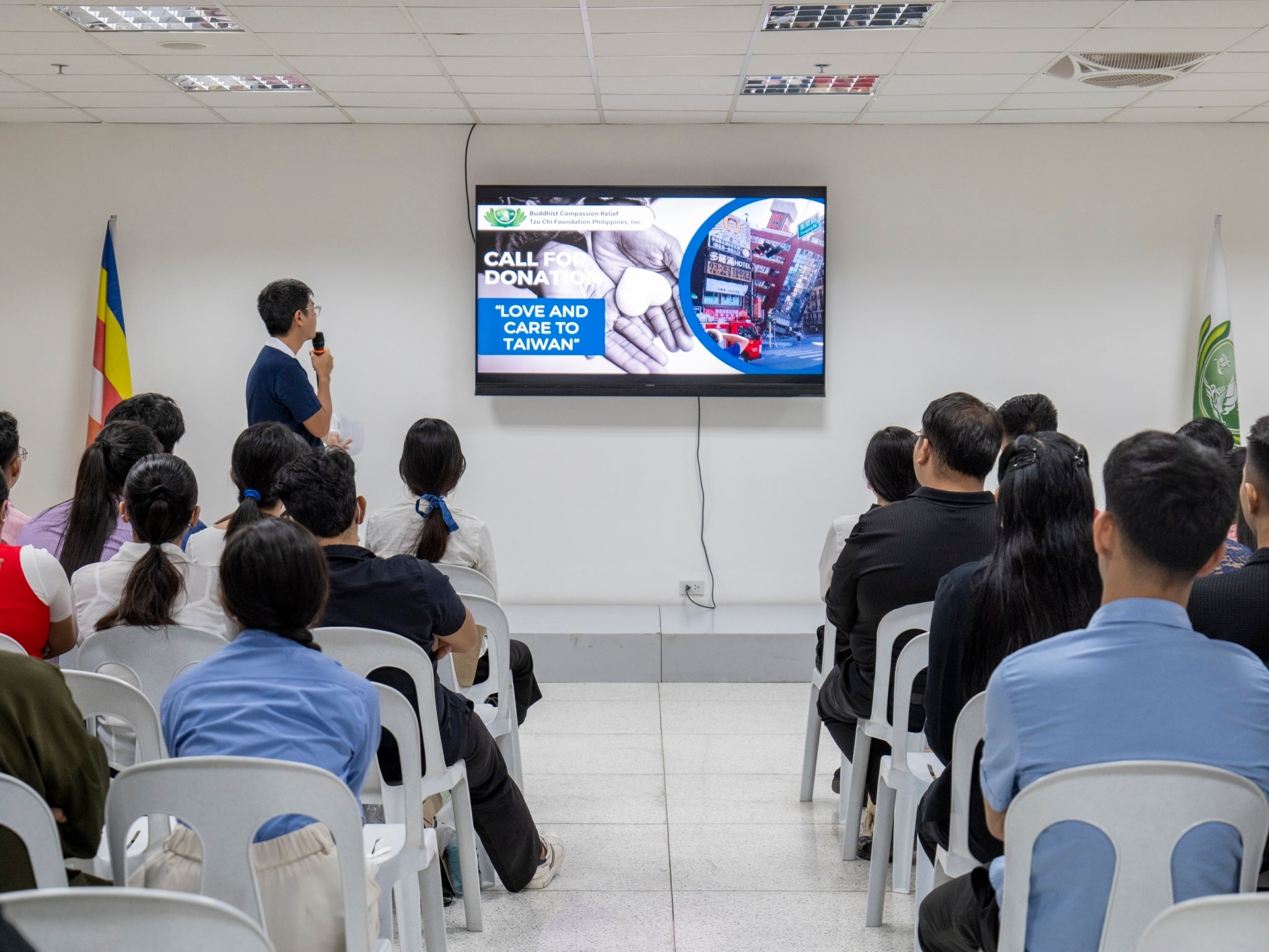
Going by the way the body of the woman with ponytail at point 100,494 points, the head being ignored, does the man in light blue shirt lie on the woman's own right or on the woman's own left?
on the woman's own right

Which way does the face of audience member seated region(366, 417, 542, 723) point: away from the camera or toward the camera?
away from the camera

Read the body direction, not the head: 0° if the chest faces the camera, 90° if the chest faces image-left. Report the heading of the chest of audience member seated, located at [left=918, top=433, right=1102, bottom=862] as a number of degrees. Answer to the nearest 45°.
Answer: approximately 180°

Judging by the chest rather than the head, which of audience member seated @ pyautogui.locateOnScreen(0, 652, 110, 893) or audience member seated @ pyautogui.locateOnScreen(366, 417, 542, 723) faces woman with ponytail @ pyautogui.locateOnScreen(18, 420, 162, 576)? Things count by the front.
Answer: audience member seated @ pyautogui.locateOnScreen(0, 652, 110, 893)

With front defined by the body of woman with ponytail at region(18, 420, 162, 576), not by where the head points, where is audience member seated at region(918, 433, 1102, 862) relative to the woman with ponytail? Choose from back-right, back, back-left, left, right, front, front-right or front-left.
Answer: right

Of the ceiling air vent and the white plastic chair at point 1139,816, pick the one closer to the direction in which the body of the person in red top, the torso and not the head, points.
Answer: the ceiling air vent

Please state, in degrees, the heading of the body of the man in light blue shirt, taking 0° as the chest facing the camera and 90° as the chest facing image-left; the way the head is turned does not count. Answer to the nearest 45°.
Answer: approximately 180°

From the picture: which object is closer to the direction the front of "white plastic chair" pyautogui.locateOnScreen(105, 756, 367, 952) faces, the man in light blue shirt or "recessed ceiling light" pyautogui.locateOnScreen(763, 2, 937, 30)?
the recessed ceiling light

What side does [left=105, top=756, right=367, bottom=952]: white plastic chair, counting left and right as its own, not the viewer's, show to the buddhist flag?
front

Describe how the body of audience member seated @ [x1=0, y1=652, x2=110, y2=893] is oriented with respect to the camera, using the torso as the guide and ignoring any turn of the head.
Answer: away from the camera

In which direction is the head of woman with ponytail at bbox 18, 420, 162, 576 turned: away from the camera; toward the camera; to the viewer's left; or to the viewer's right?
away from the camera

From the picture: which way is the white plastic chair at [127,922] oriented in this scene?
away from the camera

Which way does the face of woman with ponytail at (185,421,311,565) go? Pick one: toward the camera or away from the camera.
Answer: away from the camera
